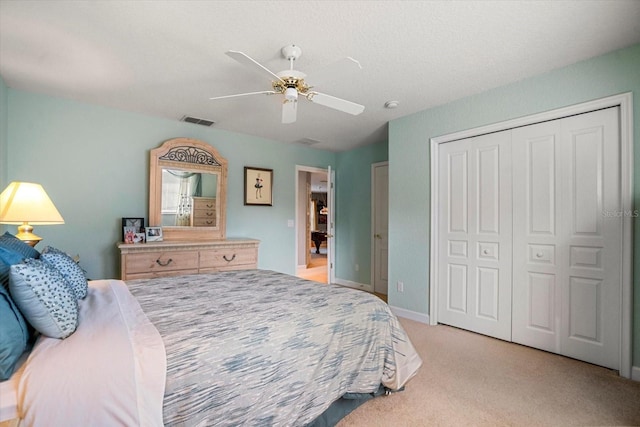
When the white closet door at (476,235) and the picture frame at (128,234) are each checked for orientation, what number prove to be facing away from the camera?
0

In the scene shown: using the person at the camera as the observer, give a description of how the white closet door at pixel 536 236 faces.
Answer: facing the viewer and to the left of the viewer

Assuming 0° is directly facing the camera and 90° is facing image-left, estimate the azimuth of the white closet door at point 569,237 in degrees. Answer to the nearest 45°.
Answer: approximately 45°

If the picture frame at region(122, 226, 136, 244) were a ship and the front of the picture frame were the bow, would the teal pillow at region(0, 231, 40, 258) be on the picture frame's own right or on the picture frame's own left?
on the picture frame's own right

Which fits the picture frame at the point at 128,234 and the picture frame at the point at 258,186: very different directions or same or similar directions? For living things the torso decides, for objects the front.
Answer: same or similar directions

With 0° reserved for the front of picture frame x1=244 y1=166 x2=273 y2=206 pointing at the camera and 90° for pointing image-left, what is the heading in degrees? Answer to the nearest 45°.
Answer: approximately 315°

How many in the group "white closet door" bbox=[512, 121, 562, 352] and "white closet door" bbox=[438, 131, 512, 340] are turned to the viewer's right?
0

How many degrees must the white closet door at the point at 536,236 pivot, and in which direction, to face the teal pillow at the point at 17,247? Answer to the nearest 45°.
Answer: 0° — it already faces it

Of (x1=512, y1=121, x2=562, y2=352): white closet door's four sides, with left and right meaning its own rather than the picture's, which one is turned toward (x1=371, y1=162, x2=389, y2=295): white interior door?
right

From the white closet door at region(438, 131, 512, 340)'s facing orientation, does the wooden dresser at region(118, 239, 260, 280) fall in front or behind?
in front

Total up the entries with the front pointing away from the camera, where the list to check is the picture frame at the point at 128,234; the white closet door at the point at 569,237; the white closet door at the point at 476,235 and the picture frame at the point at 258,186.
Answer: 0

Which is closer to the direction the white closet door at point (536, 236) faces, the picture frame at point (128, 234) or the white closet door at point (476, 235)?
the picture frame

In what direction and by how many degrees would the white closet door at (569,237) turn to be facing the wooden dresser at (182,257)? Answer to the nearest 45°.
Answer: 0° — it already faces it

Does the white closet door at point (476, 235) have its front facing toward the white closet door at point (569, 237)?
no

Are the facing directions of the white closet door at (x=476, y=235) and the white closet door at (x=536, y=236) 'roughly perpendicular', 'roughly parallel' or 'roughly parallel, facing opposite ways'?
roughly parallel

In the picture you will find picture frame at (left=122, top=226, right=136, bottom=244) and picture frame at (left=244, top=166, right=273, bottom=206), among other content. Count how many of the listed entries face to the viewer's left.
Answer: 0
